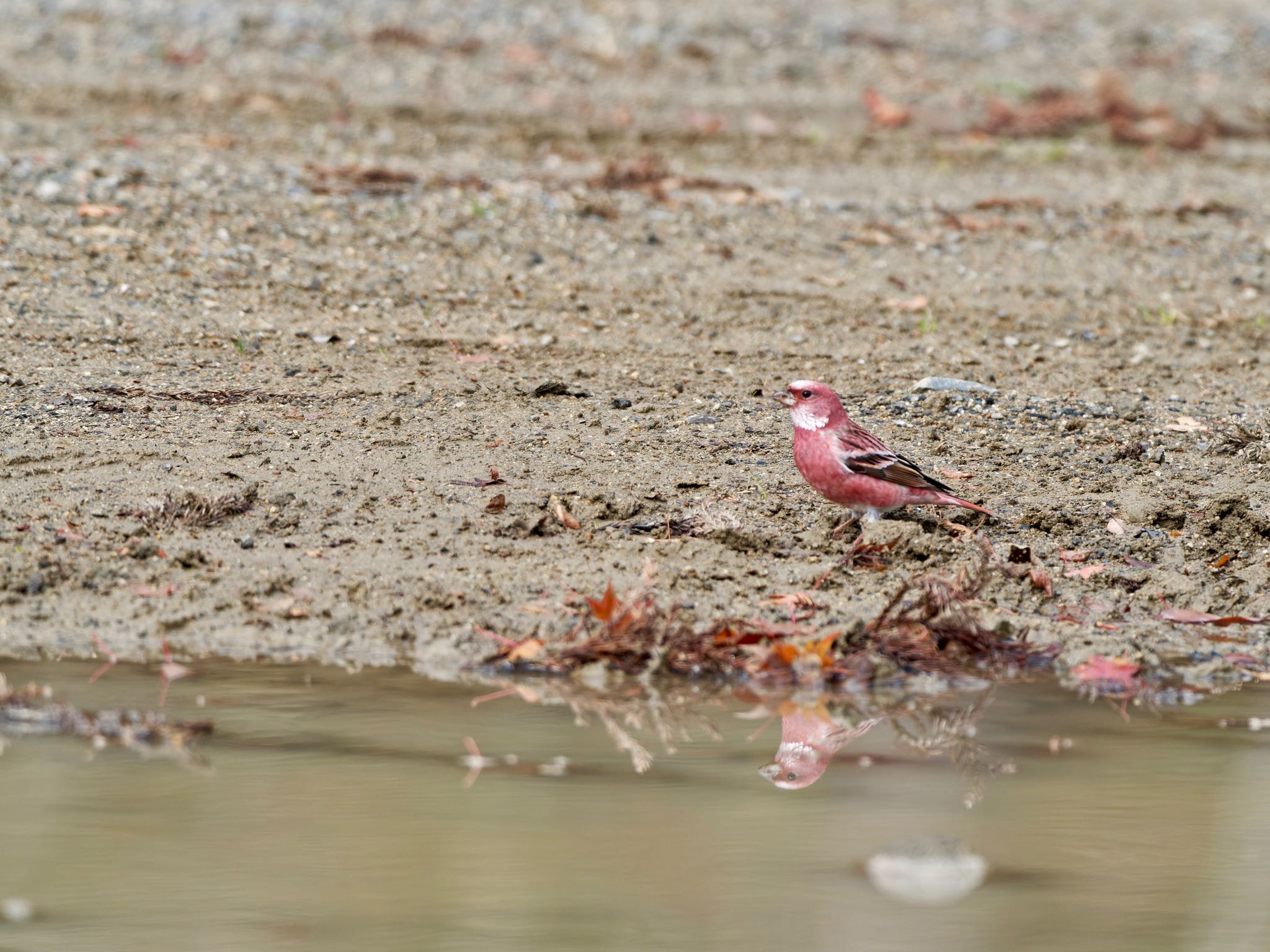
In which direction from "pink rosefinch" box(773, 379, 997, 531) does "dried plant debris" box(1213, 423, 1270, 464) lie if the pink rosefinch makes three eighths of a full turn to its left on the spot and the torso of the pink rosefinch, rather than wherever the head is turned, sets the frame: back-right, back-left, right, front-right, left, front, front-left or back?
left

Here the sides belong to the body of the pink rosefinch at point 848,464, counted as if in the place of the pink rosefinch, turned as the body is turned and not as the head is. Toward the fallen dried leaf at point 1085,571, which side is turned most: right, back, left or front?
back

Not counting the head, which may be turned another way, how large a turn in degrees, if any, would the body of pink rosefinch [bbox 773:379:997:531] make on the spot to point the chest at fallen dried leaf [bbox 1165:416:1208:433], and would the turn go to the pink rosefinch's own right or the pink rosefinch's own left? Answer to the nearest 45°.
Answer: approximately 135° to the pink rosefinch's own right

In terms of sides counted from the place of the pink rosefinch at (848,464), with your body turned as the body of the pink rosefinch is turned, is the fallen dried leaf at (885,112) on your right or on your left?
on your right

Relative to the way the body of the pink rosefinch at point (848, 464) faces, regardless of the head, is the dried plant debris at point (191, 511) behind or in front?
in front

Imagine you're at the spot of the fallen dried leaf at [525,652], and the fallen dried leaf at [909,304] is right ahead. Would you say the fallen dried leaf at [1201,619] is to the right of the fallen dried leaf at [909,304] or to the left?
right

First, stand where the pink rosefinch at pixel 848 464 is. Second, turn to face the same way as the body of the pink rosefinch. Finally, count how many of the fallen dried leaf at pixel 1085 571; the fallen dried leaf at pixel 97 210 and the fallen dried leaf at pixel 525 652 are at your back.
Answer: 1

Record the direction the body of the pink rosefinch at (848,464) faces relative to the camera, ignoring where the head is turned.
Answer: to the viewer's left

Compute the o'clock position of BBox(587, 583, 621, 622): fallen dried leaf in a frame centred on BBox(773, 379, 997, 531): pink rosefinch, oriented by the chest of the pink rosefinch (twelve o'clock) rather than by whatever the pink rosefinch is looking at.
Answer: The fallen dried leaf is roughly at 10 o'clock from the pink rosefinch.

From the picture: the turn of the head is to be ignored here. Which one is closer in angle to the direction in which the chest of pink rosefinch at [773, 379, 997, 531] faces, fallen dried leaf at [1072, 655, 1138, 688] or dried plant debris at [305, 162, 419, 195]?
the dried plant debris

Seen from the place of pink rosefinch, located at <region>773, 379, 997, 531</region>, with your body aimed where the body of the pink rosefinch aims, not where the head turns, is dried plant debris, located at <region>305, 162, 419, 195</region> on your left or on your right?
on your right

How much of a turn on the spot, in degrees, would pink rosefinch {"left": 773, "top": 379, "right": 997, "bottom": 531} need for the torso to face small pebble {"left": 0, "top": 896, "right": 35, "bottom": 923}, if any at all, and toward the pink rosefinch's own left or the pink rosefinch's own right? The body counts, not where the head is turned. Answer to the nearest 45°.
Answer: approximately 45° to the pink rosefinch's own left

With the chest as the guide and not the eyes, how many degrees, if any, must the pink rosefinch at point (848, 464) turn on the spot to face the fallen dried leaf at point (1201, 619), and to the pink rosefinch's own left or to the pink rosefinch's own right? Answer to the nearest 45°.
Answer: approximately 180°

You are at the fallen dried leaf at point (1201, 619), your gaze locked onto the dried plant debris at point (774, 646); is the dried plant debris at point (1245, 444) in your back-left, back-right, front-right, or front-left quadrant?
back-right

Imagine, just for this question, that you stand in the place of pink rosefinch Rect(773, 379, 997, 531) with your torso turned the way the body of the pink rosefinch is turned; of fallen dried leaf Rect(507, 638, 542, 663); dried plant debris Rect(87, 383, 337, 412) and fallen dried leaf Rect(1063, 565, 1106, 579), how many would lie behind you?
1

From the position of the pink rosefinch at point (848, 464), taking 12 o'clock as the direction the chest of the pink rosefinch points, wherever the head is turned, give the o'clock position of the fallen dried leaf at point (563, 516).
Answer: The fallen dried leaf is roughly at 12 o'clock from the pink rosefinch.
